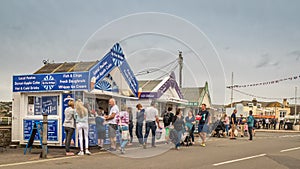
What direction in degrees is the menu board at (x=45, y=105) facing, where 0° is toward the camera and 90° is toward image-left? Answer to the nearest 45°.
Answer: approximately 0°

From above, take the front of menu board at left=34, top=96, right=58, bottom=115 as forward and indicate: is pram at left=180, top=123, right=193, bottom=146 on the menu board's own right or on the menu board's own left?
on the menu board's own left

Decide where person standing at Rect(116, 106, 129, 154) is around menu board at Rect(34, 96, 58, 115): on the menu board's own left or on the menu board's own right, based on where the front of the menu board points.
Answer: on the menu board's own left

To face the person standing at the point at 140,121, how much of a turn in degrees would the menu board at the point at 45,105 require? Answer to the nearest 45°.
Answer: approximately 90° to its left

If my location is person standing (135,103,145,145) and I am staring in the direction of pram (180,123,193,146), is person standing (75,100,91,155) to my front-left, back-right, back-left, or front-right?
back-right
